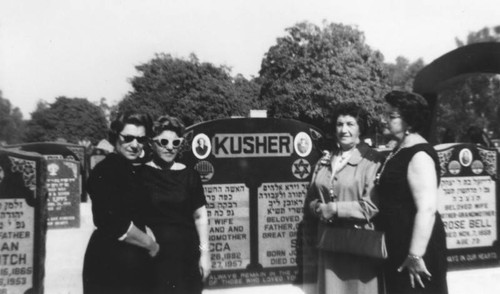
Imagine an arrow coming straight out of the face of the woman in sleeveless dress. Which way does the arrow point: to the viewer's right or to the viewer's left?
to the viewer's left

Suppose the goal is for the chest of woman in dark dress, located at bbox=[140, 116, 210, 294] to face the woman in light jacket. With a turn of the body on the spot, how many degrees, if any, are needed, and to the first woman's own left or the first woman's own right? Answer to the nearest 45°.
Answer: approximately 90° to the first woman's own left

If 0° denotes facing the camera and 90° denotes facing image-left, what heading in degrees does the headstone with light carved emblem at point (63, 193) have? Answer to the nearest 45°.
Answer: approximately 0°

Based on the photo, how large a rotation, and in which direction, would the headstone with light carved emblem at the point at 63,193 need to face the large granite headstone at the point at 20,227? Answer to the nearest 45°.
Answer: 0° — it already faces it

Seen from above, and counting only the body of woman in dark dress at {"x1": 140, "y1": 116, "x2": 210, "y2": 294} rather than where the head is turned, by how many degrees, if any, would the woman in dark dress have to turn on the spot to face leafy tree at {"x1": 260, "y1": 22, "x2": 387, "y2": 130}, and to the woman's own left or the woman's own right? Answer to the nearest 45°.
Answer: approximately 180°
